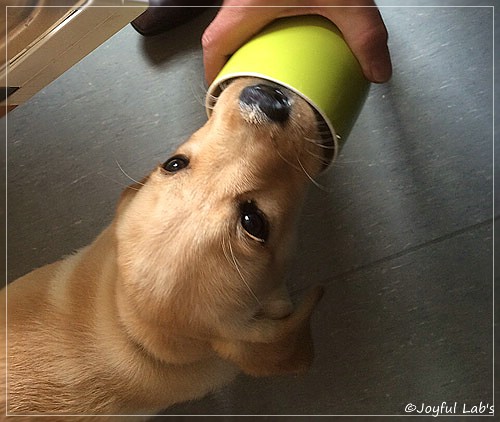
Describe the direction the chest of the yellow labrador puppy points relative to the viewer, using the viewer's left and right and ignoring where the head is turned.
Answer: facing away from the viewer and to the right of the viewer

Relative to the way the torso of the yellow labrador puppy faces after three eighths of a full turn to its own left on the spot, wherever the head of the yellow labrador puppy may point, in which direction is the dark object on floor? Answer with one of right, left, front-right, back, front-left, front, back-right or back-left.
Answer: back-right
